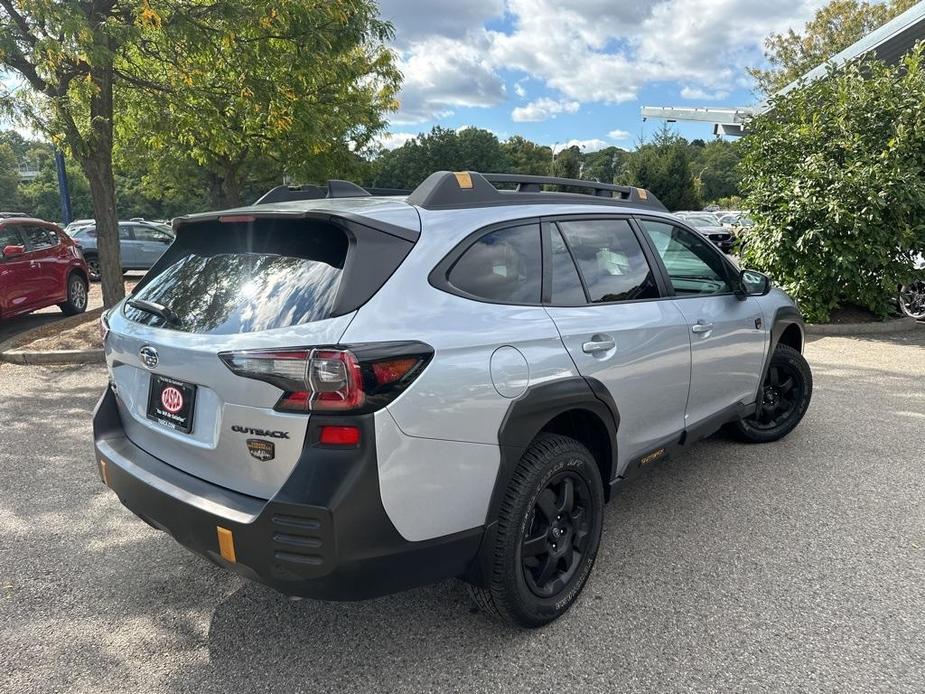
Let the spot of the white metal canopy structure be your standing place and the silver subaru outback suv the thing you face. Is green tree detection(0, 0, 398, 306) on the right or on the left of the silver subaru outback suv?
right

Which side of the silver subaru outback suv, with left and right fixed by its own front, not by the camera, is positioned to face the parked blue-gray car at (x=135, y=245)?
left

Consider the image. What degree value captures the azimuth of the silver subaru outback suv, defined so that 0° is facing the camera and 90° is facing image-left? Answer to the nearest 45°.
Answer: approximately 225°

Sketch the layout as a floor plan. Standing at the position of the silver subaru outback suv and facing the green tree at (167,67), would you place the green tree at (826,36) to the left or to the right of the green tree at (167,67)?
right

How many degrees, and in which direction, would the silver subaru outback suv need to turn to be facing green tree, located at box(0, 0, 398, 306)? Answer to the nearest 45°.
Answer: approximately 90° to its left

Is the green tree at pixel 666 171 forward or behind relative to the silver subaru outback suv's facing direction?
forward

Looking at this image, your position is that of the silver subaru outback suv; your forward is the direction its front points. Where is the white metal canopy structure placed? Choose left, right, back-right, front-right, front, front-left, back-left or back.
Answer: front

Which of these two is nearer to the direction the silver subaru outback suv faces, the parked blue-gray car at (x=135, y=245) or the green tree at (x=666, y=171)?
the green tree

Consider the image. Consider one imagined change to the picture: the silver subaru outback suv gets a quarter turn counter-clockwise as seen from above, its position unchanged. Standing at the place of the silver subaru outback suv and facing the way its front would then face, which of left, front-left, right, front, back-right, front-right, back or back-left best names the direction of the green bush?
right

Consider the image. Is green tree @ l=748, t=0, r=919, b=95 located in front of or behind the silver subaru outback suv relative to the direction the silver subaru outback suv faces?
in front
